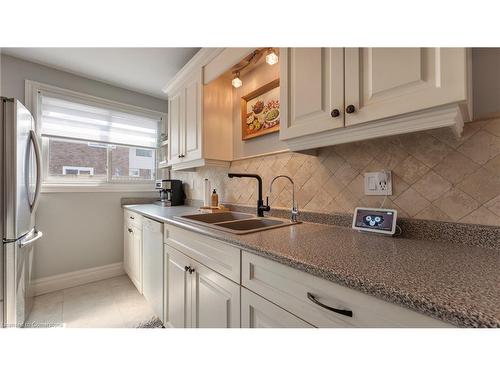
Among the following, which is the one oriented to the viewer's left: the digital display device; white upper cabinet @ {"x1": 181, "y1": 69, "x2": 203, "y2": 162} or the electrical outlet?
the white upper cabinet

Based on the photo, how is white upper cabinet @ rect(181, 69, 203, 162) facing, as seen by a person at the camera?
facing to the left of the viewer

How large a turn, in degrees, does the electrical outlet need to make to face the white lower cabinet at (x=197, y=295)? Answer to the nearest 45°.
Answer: approximately 45° to its right

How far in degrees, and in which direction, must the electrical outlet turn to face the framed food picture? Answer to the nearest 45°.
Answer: approximately 90° to its right

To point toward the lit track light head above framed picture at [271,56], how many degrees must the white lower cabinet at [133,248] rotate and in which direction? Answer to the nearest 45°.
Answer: approximately 135° to its left

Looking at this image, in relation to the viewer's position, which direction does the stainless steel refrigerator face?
facing to the right of the viewer

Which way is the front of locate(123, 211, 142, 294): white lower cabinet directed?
to the viewer's left

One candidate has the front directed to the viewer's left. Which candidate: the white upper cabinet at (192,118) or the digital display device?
the white upper cabinet

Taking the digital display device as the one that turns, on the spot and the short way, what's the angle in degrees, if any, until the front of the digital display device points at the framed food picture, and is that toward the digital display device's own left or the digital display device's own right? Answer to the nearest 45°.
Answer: approximately 135° to the digital display device's own right
